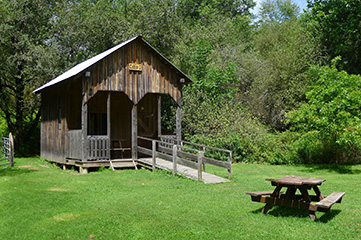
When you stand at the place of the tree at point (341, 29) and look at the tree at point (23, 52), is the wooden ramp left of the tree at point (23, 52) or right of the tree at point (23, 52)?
left

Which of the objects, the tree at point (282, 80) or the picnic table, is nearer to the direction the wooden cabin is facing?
the picnic table

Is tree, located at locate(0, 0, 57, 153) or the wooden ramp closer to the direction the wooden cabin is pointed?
the wooden ramp

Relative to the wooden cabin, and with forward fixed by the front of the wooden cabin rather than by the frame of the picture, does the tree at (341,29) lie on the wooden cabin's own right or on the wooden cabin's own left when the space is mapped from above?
on the wooden cabin's own left

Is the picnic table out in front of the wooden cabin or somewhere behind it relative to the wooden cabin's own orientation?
in front

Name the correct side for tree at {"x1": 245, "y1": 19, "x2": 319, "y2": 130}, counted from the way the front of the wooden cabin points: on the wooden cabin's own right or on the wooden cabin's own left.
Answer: on the wooden cabin's own left

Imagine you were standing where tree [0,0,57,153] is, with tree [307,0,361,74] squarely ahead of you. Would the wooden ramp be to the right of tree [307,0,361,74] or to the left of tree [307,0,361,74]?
right

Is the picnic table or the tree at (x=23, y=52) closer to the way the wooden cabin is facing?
the picnic table

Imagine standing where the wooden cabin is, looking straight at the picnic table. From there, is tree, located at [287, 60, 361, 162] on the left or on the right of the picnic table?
left
